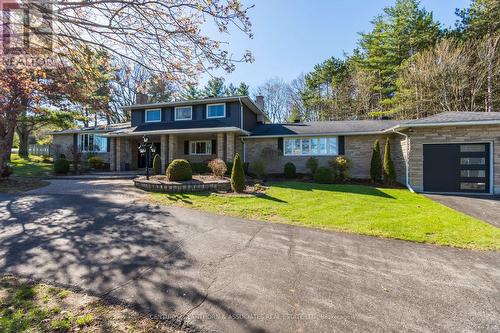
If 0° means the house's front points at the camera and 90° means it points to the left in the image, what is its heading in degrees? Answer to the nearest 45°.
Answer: approximately 0°

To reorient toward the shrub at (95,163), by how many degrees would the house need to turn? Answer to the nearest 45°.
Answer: approximately 90° to its right

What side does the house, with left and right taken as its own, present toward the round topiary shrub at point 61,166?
right

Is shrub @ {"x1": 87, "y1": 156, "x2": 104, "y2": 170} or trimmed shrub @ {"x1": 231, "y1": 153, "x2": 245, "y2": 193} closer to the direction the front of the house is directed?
the trimmed shrub

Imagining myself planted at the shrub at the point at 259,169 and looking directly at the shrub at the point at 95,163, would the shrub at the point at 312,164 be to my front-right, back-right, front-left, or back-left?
back-right

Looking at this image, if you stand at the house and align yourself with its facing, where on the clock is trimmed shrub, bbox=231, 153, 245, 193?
The trimmed shrub is roughly at 1 o'clock from the house.

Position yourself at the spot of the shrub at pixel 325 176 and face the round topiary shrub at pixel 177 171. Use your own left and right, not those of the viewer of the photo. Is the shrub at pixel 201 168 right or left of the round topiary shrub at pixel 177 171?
right
